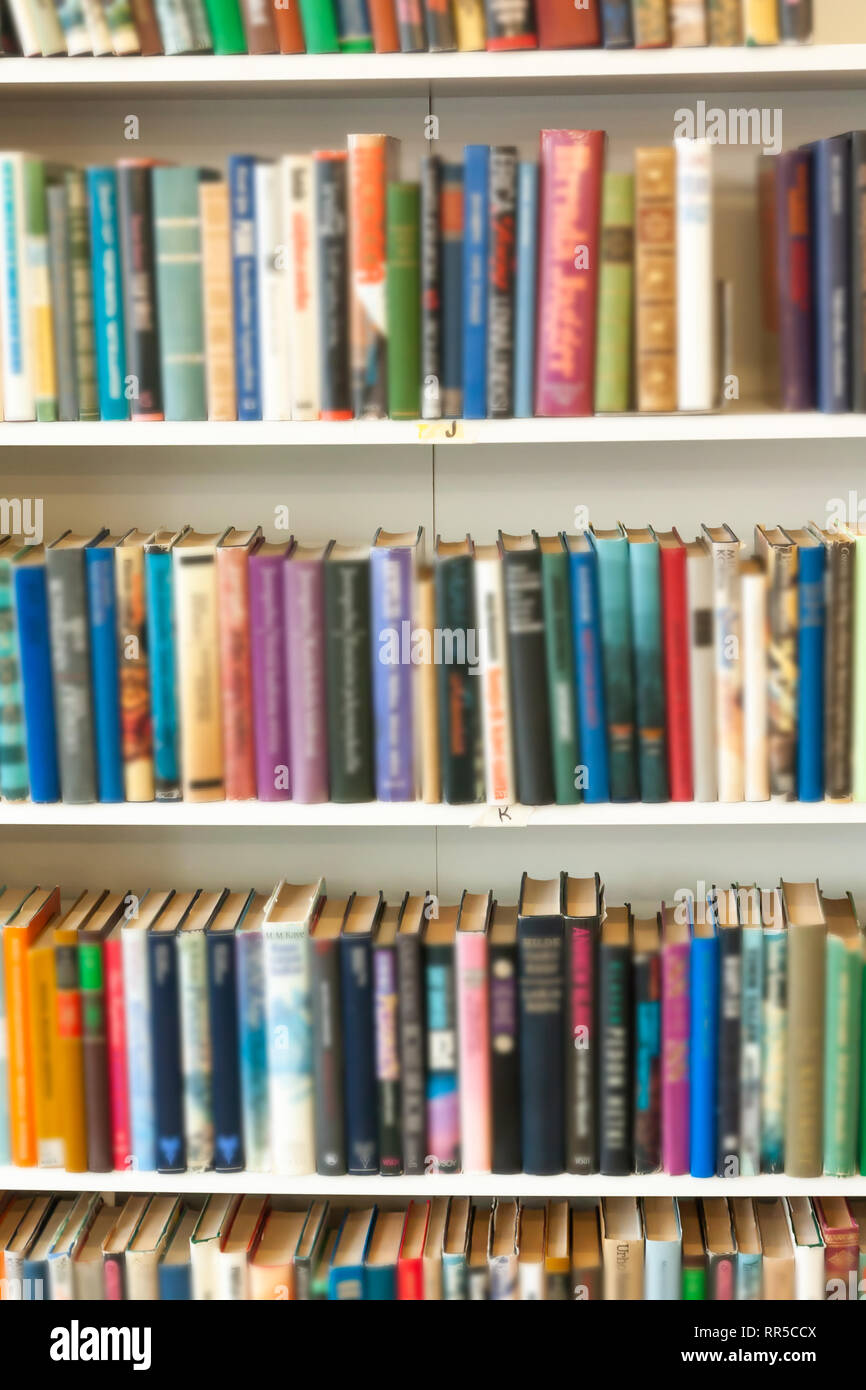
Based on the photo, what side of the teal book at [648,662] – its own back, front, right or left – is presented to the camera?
right

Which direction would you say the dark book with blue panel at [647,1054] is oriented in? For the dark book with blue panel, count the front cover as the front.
to the viewer's right

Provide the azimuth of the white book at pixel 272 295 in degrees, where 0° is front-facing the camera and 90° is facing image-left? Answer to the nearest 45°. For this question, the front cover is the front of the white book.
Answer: approximately 270°

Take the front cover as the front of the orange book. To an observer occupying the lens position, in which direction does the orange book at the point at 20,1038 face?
facing to the right of the viewer

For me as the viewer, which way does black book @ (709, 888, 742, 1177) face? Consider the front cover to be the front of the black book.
facing to the right of the viewer

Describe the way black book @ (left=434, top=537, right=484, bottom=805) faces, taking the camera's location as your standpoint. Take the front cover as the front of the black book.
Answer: facing to the right of the viewer

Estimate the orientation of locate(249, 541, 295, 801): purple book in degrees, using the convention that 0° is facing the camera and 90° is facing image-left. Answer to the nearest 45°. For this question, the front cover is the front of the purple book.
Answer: approximately 270°

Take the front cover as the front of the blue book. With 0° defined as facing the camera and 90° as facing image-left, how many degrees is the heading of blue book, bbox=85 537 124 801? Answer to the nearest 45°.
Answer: approximately 270°

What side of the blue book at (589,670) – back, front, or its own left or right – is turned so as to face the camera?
right
